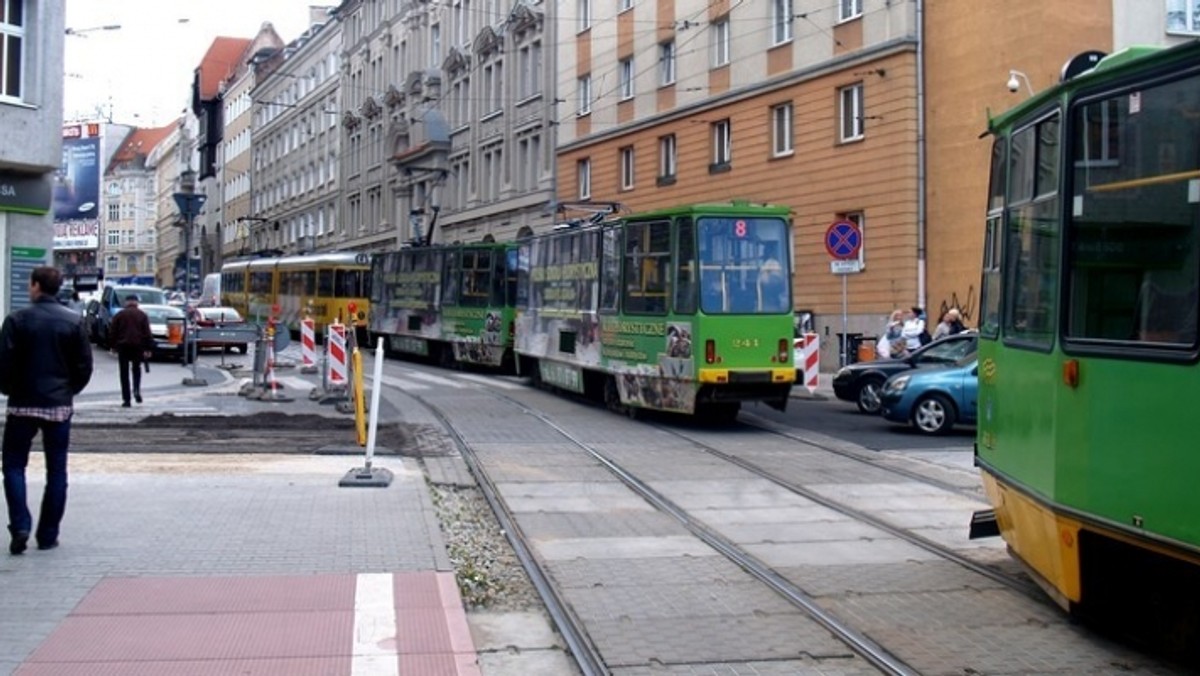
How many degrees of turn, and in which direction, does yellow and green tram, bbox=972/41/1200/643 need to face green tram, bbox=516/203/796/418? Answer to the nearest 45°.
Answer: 0° — it already faces it

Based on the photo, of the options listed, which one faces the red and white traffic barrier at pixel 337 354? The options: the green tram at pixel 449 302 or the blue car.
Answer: the blue car

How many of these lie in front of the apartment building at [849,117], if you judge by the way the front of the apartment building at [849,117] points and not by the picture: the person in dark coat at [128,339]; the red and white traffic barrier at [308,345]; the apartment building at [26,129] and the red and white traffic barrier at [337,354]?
4

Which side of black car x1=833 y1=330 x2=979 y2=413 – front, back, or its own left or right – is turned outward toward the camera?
left

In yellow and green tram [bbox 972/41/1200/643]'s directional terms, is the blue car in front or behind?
in front

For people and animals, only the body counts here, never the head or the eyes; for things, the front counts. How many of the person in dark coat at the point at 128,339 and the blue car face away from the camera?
1

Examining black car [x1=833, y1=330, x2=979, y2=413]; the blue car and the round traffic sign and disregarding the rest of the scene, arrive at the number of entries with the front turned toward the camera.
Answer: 1

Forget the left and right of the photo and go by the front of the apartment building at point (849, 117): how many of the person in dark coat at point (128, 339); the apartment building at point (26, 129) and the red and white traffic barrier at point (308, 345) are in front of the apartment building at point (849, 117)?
3

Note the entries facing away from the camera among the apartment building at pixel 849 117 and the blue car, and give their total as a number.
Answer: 0

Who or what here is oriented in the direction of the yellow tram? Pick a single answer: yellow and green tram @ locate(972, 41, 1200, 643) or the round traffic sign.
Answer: the yellow and green tram

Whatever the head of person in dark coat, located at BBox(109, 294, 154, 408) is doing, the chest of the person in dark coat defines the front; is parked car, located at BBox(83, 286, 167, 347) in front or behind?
in front

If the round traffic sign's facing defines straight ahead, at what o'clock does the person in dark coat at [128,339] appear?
The person in dark coat is roughly at 2 o'clock from the round traffic sign.

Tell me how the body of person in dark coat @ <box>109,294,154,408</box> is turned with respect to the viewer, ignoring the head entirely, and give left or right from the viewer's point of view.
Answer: facing away from the viewer

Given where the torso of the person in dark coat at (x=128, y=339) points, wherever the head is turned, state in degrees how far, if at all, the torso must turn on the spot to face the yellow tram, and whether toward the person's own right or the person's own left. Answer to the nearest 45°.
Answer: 0° — they already face it

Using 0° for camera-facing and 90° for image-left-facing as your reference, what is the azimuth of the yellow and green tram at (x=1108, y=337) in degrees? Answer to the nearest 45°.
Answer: approximately 135°

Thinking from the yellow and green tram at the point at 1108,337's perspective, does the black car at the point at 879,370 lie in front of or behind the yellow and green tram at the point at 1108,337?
in front

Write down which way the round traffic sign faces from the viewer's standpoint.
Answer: facing the viewer

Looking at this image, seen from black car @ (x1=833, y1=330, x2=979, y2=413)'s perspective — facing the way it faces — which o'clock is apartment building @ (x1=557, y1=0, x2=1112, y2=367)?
The apartment building is roughly at 3 o'clock from the black car.
